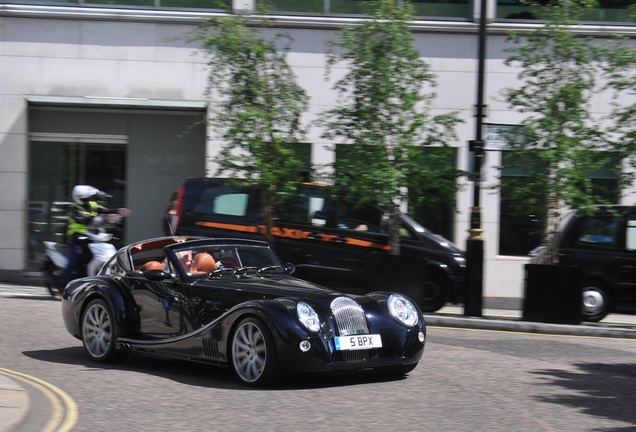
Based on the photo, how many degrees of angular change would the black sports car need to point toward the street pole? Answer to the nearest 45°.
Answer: approximately 90° to its left

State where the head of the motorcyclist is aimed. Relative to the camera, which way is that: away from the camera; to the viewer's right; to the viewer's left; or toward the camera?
to the viewer's right

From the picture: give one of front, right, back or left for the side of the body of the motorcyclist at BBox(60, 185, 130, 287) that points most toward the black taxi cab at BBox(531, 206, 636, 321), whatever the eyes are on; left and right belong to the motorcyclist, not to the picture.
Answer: front

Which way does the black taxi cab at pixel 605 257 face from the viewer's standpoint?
to the viewer's right

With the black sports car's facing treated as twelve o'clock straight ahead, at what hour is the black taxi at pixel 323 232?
The black taxi is roughly at 8 o'clock from the black sports car.

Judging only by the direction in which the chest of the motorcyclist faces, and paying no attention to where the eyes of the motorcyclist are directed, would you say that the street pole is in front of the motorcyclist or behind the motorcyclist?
in front

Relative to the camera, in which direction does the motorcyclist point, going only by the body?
to the viewer's right

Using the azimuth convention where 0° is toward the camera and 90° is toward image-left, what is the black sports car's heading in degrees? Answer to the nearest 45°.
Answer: approximately 315°

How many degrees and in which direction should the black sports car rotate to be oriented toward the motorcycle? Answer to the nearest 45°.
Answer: approximately 135° to its left

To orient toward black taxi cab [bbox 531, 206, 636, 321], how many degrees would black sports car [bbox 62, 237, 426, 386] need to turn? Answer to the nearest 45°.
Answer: approximately 90° to its left
